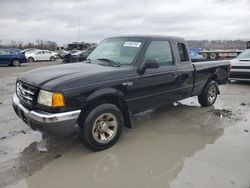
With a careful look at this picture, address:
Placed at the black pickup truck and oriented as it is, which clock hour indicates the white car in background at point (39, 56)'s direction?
The white car in background is roughly at 4 o'clock from the black pickup truck.

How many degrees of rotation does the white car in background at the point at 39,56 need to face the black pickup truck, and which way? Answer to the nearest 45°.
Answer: approximately 90° to its left

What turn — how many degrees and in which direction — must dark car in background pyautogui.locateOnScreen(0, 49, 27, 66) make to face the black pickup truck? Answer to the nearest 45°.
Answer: approximately 90° to its left

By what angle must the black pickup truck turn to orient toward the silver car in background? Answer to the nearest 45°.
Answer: approximately 180°

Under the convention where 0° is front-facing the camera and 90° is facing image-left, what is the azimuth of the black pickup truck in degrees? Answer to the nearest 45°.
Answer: approximately 45°

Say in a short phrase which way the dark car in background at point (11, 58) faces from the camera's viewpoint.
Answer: facing to the left of the viewer

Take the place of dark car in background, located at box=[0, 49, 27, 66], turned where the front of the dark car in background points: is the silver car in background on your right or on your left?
on your left

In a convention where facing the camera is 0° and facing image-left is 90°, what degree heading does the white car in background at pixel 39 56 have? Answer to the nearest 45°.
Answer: approximately 90°
